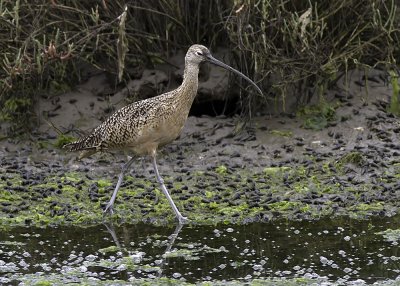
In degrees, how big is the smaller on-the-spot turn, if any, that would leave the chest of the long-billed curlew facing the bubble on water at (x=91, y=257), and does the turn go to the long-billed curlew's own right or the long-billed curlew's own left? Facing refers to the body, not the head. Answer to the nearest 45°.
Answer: approximately 90° to the long-billed curlew's own right

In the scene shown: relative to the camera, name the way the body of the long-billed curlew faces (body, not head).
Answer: to the viewer's right

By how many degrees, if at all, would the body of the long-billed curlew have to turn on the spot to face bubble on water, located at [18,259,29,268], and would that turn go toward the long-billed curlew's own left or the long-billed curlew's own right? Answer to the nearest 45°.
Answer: approximately 135° to the long-billed curlew's own right

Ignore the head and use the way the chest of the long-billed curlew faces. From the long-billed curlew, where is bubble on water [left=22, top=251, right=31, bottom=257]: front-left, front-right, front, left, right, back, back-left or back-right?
back-right

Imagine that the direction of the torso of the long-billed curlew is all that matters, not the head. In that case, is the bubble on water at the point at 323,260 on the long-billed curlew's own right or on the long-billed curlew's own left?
on the long-billed curlew's own right

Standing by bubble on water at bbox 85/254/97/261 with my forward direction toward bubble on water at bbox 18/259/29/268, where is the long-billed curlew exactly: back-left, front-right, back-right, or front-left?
back-right
